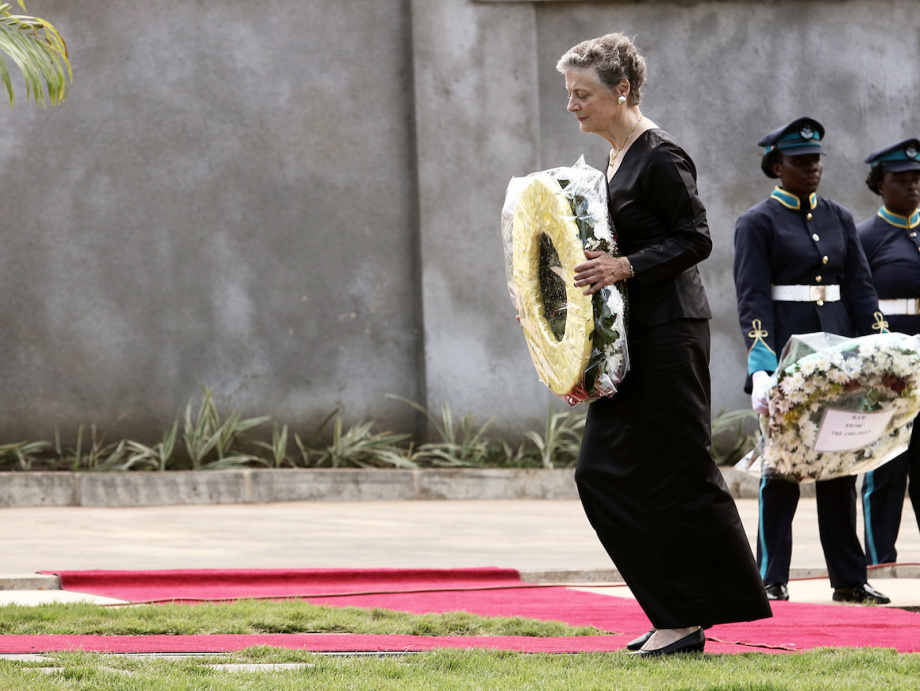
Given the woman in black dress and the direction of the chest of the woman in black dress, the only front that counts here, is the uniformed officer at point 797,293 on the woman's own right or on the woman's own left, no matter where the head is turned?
on the woman's own right

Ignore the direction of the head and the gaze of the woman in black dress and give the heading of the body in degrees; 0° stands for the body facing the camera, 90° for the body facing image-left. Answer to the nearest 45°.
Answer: approximately 90°

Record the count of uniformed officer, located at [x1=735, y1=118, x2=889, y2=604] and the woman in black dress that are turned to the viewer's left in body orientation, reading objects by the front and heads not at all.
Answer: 1

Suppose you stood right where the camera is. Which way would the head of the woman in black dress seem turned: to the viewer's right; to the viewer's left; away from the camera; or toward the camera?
to the viewer's left

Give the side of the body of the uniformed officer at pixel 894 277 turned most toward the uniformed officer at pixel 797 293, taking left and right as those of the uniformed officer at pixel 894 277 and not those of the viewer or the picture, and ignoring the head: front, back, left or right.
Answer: right

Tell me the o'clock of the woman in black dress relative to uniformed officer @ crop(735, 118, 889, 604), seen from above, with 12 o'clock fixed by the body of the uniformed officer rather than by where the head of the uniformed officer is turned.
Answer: The woman in black dress is roughly at 2 o'clock from the uniformed officer.

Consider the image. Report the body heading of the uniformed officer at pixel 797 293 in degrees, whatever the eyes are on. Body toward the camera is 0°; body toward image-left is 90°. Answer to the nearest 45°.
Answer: approximately 315°

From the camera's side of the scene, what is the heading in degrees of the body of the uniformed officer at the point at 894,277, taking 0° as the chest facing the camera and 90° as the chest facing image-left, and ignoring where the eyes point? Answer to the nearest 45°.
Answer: approximately 315°

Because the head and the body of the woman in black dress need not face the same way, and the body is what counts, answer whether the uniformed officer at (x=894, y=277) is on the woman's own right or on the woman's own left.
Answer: on the woman's own right

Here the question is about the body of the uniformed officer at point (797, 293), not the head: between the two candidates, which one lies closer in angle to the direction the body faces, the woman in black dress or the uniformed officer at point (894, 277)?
the woman in black dress

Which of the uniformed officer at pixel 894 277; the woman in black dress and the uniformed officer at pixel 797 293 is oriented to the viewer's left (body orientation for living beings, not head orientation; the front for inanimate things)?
the woman in black dress
